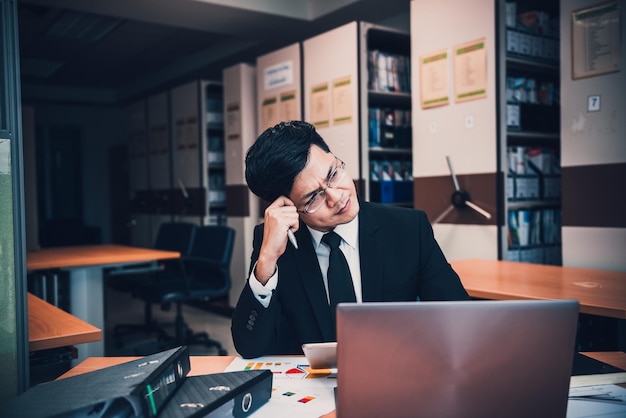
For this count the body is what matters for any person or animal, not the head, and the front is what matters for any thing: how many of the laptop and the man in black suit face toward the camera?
1

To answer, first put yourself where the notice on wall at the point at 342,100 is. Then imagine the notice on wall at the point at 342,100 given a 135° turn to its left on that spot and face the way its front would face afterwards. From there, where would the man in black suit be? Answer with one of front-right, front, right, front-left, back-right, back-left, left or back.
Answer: right

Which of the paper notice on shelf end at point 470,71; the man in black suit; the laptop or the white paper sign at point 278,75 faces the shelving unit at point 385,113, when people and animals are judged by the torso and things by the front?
the laptop

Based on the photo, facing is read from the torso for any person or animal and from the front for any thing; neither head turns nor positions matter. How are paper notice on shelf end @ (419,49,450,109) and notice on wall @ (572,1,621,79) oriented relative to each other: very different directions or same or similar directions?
same or similar directions

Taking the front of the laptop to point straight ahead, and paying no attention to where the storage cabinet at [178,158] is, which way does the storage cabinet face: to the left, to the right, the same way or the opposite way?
the opposite way

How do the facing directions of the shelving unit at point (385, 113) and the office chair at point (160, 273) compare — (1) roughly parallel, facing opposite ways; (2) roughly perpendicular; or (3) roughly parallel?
roughly perpendicular

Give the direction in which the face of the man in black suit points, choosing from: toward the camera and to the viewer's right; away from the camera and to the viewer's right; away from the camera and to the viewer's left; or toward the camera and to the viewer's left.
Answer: toward the camera and to the viewer's right

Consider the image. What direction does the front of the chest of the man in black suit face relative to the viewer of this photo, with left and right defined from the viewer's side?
facing the viewer

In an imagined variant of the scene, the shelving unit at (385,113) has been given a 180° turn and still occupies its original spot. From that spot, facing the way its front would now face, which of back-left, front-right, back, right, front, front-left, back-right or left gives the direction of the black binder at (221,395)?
back-left

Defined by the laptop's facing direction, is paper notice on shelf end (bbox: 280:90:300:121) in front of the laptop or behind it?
in front
